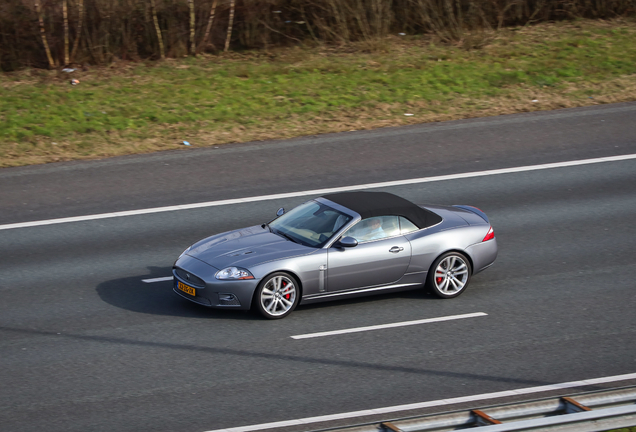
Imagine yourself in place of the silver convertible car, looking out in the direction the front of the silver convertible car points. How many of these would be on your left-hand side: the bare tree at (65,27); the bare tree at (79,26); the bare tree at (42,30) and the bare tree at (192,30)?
0

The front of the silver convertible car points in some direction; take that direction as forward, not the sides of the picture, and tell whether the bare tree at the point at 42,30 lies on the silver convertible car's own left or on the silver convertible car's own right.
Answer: on the silver convertible car's own right

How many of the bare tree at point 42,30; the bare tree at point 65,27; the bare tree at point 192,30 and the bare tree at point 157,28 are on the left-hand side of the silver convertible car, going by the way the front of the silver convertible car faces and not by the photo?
0

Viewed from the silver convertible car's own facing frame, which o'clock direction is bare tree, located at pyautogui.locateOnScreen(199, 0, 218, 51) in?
The bare tree is roughly at 4 o'clock from the silver convertible car.

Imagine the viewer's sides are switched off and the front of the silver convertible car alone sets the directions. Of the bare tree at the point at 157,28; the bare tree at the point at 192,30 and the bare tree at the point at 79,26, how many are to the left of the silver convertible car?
0

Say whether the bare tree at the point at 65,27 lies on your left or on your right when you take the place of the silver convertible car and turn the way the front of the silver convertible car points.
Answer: on your right

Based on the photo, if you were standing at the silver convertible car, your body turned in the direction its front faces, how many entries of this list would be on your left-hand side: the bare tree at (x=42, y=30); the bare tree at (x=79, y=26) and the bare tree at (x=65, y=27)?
0

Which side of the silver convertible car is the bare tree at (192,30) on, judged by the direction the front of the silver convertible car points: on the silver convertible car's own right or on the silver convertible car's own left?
on the silver convertible car's own right

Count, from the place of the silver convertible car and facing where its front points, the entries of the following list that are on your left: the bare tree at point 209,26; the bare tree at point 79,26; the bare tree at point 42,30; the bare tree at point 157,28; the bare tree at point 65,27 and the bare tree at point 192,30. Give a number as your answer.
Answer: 0

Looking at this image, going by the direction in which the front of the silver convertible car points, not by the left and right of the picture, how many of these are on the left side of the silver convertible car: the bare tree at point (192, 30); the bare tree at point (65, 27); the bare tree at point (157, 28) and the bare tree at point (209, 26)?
0

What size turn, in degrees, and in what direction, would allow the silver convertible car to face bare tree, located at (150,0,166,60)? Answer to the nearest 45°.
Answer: approximately 135° to its right

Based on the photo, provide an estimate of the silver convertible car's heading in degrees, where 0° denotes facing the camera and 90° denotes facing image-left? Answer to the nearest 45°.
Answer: approximately 45°
